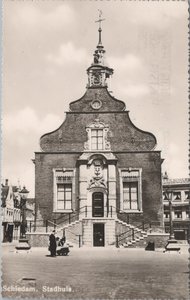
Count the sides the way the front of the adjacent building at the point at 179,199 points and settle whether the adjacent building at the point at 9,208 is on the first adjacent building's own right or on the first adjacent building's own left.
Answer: on the first adjacent building's own right

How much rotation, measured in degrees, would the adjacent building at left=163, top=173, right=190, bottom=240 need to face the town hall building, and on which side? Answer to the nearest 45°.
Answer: approximately 90° to its right

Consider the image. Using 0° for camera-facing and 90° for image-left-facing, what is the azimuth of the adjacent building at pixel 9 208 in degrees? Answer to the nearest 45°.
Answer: approximately 315°

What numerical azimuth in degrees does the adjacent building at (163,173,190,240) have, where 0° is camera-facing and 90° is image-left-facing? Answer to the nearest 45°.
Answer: approximately 0°

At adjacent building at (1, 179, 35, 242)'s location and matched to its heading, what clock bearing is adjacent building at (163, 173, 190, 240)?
adjacent building at (163, 173, 190, 240) is roughly at 10 o'clock from adjacent building at (1, 179, 35, 242).

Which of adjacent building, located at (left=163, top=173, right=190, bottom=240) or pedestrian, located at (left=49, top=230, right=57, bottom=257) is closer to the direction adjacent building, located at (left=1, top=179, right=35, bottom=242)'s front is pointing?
the pedestrian

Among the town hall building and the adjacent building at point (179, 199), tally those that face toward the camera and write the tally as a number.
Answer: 2

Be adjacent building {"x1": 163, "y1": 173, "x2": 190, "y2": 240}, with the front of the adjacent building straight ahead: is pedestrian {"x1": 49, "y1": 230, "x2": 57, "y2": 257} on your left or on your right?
on your right

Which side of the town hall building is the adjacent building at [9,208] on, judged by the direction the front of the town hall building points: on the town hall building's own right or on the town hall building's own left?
on the town hall building's own right

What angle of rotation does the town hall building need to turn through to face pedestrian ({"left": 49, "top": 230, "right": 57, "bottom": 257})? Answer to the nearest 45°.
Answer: approximately 45° to its right
